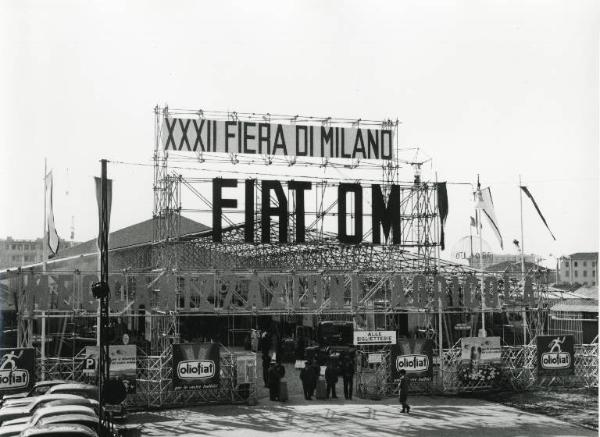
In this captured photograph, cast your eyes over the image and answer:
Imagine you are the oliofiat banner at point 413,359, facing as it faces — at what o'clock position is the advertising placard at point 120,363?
The advertising placard is roughly at 2 o'clock from the oliofiat banner.

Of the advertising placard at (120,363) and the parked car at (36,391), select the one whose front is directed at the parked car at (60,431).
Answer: the advertising placard

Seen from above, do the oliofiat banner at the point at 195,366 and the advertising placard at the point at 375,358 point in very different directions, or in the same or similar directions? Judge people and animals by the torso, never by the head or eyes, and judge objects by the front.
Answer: same or similar directions

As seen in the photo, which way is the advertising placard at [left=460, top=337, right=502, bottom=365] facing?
toward the camera

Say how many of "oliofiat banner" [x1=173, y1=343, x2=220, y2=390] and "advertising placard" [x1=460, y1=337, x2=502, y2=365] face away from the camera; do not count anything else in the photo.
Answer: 0

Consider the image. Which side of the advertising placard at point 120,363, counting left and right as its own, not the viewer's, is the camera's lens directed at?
front

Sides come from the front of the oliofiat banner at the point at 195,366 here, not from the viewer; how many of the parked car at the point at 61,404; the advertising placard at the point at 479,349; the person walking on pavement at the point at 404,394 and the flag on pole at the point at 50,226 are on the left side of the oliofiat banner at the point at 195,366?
2

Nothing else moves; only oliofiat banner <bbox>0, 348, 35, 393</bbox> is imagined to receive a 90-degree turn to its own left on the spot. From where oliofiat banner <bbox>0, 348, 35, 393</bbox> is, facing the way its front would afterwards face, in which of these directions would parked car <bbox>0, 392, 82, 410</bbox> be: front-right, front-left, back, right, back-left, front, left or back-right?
right

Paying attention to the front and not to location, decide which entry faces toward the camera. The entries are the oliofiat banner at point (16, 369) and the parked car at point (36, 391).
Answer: the oliofiat banner

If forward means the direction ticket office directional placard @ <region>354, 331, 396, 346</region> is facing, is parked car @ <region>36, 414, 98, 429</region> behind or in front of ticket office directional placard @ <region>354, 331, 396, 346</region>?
in front

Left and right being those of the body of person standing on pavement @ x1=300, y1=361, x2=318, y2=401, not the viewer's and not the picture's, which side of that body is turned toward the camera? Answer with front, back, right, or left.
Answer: back

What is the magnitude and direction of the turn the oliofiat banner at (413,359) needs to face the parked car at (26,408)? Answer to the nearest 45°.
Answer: approximately 45° to its right

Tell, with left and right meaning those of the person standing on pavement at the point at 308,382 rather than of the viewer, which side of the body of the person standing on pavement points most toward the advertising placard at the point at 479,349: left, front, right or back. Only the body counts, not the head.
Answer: right

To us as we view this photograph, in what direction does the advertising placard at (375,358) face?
facing the viewer
